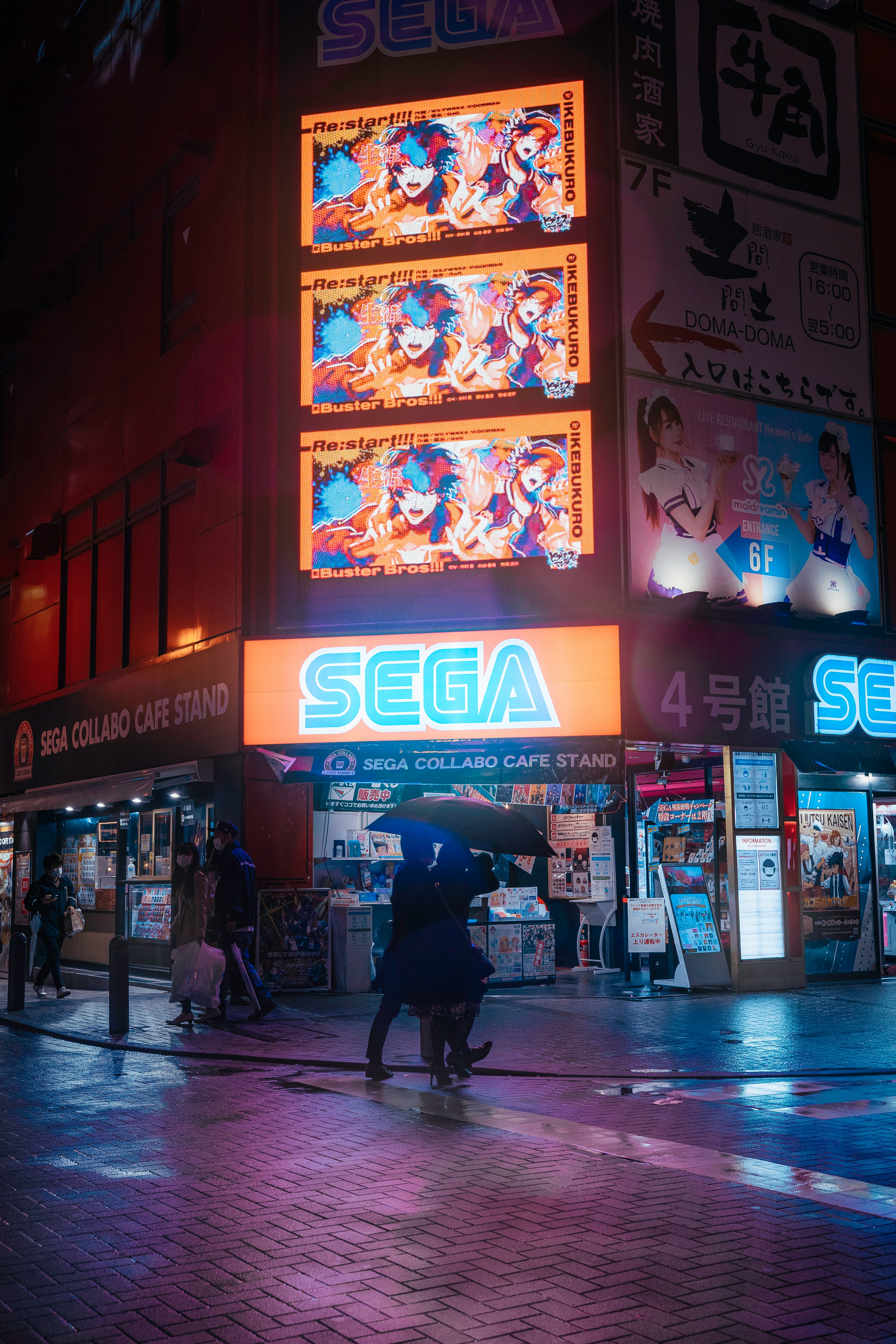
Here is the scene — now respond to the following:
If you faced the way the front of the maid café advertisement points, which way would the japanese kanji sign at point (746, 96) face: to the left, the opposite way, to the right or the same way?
the same way

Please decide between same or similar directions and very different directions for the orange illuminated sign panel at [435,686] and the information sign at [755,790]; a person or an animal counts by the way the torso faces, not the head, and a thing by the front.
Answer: same or similar directions

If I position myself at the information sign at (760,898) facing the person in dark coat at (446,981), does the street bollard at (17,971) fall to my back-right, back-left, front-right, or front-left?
front-right

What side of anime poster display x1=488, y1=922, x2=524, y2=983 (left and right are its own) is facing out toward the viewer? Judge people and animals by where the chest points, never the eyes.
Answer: front

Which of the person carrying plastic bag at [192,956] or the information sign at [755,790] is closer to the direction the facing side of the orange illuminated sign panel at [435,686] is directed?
the person carrying plastic bag

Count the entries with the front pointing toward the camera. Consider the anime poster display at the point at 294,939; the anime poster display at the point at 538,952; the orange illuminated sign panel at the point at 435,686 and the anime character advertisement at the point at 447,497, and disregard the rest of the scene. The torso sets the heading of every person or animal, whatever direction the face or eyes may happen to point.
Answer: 4

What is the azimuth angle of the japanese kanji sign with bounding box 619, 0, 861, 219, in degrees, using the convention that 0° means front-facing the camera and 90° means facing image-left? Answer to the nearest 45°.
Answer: approximately 315°

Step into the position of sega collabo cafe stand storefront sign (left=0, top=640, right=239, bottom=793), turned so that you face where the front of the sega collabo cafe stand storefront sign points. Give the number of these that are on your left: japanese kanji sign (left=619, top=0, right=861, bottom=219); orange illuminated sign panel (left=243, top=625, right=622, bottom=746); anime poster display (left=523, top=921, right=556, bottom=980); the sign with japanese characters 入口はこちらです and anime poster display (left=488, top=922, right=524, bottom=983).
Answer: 5

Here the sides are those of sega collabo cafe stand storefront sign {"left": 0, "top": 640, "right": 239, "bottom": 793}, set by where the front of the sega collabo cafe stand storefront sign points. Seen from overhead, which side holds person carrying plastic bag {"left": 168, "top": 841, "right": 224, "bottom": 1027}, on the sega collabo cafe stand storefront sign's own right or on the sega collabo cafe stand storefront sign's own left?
on the sega collabo cafe stand storefront sign's own left

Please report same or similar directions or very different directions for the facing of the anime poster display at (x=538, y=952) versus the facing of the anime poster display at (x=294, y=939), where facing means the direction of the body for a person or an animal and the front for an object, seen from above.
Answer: same or similar directions

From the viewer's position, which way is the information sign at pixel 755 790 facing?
facing the viewer
